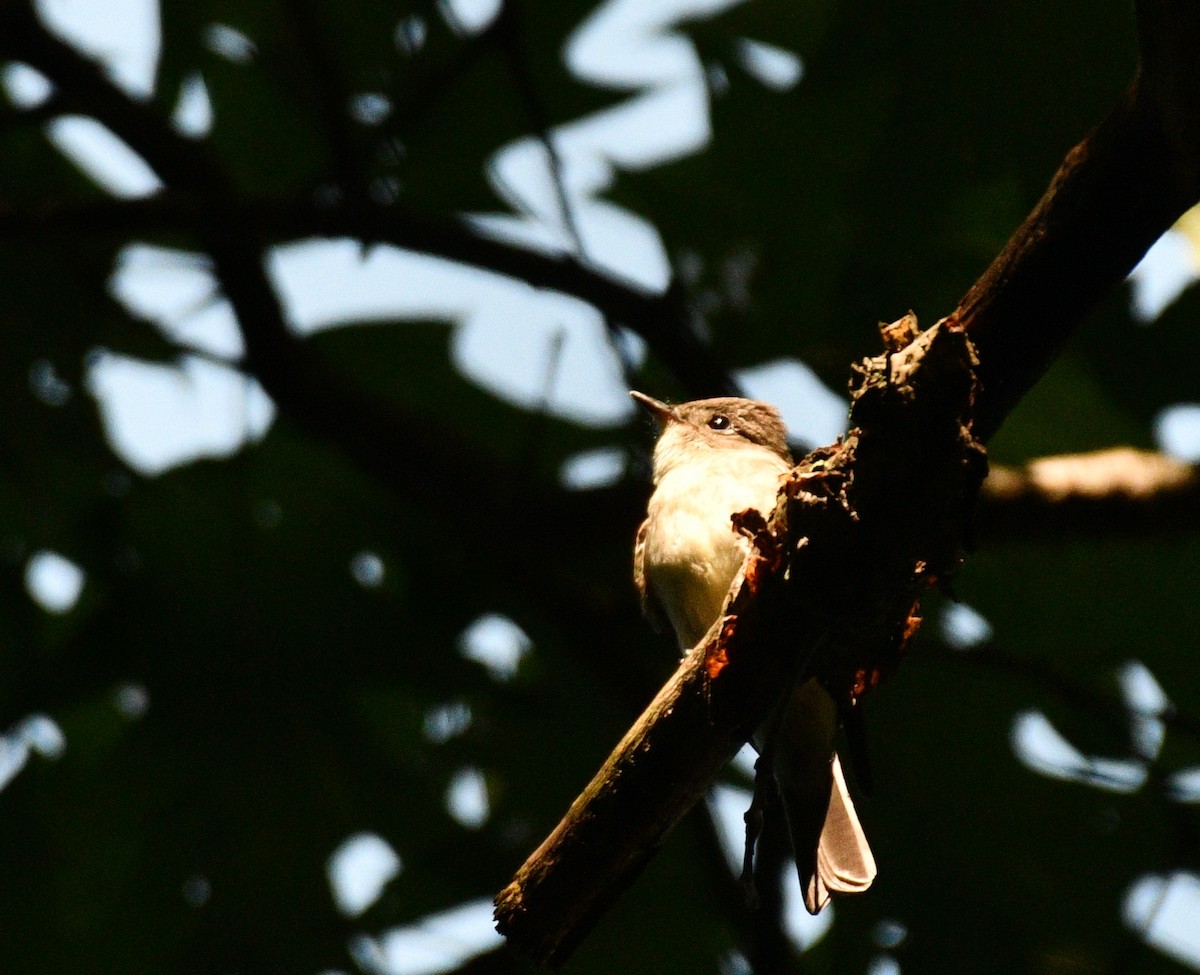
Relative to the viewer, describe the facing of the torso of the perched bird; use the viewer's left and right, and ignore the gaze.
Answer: facing the viewer and to the left of the viewer

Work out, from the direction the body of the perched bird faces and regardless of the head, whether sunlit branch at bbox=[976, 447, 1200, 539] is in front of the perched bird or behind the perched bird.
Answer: behind
